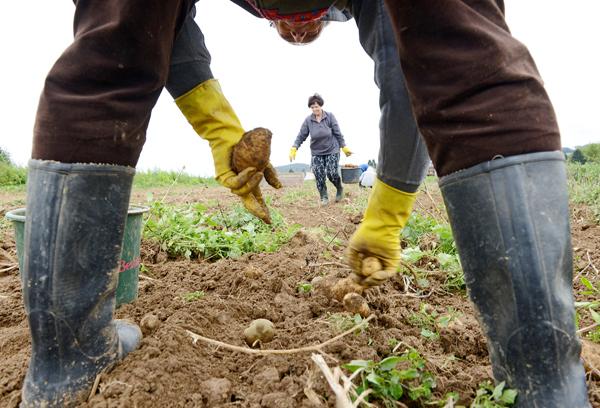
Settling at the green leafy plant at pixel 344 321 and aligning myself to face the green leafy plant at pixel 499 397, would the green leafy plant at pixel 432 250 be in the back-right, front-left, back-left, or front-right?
back-left

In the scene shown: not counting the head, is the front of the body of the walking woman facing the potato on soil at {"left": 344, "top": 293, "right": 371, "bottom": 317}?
yes

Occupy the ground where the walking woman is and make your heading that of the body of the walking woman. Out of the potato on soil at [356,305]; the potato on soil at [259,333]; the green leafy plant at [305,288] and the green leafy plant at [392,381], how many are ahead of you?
4

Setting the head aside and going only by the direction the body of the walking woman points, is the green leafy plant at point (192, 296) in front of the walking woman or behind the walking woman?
in front

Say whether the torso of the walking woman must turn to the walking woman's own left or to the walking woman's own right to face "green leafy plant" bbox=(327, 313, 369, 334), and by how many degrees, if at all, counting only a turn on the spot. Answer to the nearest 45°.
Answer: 0° — they already face it

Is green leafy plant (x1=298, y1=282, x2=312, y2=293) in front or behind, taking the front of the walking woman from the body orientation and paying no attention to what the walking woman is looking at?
in front

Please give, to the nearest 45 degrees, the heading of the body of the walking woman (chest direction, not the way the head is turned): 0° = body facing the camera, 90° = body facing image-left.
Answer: approximately 0°

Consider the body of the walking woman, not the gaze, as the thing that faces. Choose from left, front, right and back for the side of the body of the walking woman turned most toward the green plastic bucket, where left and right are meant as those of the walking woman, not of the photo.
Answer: front

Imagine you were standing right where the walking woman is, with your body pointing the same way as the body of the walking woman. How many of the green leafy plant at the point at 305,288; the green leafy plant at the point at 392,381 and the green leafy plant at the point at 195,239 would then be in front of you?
3

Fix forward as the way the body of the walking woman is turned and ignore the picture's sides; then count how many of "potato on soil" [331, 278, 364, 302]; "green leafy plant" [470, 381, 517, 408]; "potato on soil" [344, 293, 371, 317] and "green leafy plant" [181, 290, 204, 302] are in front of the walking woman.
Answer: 4

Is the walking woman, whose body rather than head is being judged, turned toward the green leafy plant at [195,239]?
yes

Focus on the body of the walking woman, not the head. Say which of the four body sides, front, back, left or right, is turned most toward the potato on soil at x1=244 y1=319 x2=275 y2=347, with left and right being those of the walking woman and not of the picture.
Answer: front

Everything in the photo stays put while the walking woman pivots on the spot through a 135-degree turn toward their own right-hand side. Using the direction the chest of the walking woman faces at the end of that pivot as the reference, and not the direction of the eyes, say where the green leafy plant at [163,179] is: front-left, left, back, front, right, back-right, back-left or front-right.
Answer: front
